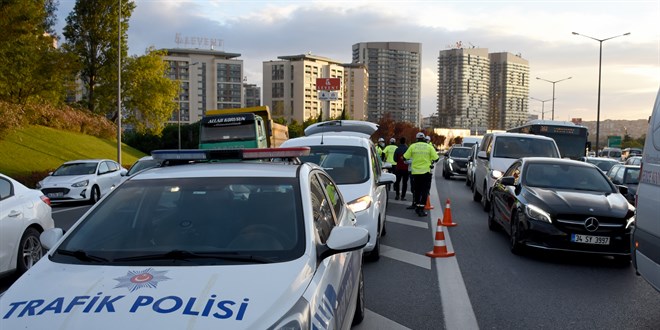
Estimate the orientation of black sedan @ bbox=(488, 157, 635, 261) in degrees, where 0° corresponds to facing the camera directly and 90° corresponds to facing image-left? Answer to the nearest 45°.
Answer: approximately 315°

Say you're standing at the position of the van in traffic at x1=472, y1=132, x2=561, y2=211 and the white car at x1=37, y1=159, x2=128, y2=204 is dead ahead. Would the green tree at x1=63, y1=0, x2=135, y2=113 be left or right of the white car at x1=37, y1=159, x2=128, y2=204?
right

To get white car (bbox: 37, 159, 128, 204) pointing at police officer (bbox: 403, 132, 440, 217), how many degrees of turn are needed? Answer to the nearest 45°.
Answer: approximately 90° to its left

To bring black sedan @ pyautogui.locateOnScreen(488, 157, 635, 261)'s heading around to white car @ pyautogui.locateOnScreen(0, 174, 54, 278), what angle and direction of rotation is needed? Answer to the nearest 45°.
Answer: approximately 90° to its right

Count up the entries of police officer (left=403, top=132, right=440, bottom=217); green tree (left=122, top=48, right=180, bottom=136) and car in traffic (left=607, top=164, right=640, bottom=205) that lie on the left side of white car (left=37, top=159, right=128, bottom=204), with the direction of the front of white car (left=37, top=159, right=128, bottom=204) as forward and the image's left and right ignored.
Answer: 2

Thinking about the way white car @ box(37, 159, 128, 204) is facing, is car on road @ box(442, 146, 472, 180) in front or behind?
behind

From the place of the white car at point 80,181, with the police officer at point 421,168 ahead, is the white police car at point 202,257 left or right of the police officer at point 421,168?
right
